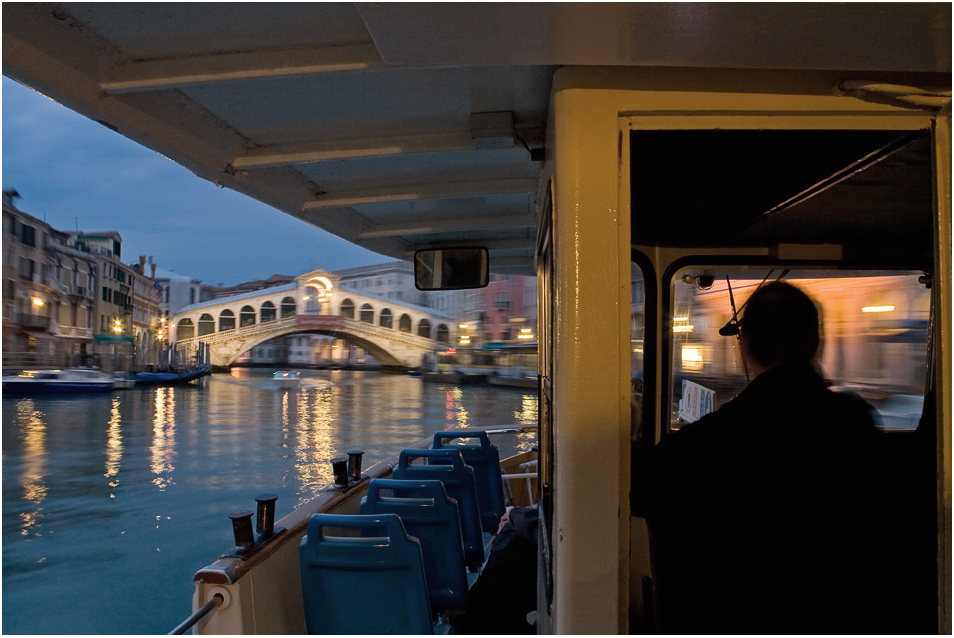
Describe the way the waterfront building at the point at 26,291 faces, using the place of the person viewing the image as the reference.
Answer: facing the viewer and to the right of the viewer

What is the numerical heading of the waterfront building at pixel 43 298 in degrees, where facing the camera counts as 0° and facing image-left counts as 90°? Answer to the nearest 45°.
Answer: approximately 315°

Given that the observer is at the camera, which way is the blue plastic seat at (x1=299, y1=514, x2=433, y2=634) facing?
facing away from the viewer

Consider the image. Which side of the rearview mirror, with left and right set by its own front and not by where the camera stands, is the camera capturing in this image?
front

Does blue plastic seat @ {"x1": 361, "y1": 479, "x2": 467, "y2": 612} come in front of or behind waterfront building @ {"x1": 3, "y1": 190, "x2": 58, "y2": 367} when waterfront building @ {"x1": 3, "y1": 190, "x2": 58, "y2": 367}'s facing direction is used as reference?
in front

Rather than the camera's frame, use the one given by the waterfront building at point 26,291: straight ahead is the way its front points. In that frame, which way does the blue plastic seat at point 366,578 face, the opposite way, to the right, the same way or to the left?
to the left

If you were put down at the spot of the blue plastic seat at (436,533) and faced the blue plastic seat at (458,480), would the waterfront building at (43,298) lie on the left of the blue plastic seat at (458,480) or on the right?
left

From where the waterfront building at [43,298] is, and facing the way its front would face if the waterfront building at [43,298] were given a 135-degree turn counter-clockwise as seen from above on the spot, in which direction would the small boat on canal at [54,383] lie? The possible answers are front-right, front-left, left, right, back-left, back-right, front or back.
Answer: back
